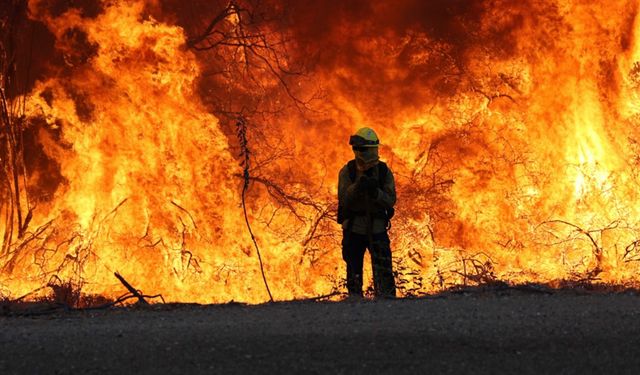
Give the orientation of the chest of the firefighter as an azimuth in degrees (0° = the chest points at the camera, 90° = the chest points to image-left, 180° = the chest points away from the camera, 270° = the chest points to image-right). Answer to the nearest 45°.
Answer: approximately 0°
